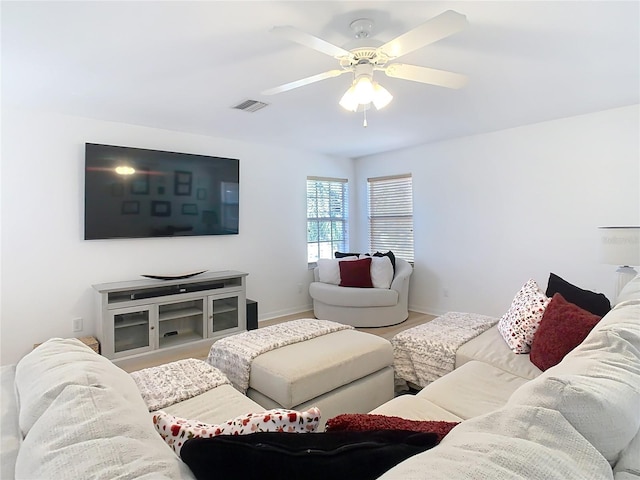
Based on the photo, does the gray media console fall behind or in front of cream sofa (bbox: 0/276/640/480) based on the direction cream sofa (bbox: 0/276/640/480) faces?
in front

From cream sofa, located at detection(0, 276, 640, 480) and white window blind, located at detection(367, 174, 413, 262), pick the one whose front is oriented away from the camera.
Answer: the cream sofa

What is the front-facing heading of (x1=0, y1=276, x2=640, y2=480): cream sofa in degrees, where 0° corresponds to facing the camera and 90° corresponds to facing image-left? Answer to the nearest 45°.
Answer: approximately 180°

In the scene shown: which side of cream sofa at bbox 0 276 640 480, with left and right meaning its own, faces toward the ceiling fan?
front

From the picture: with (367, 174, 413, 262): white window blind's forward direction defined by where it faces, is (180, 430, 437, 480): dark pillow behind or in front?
in front

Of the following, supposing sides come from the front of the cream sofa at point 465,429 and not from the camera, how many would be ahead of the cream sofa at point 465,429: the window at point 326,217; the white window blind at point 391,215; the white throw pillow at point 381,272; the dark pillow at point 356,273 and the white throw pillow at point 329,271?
5

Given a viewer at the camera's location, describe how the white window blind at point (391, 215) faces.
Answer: facing the viewer and to the left of the viewer

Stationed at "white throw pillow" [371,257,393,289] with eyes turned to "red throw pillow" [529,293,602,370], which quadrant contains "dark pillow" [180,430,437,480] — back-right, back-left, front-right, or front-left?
front-right

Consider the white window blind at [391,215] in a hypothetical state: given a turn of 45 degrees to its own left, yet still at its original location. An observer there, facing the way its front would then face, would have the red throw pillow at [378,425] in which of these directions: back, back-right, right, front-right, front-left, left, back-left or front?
front

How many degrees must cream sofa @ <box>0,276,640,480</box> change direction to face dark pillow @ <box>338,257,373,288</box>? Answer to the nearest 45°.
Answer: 0° — it already faces it

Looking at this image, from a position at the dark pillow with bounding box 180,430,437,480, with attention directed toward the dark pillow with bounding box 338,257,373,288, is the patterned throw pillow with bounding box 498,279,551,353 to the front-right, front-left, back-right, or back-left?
front-right
